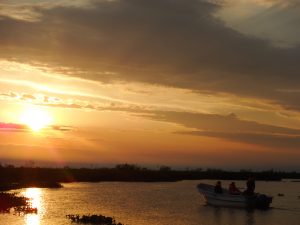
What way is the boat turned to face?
to the viewer's left
